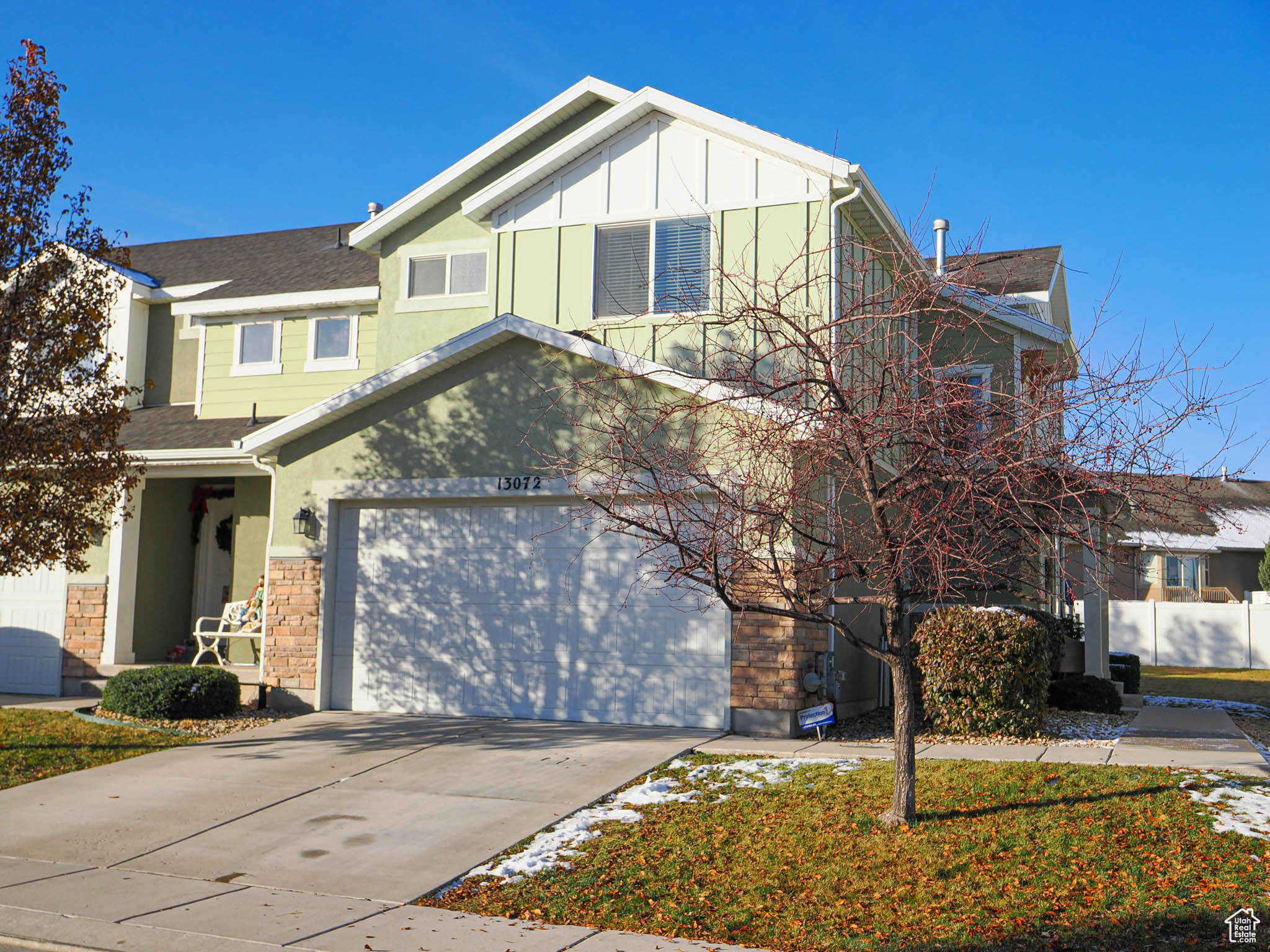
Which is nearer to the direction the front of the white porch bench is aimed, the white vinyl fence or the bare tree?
the bare tree

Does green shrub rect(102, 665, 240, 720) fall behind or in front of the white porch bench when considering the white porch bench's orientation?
in front

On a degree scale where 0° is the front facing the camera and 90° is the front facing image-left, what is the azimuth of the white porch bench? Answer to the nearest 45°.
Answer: approximately 45°

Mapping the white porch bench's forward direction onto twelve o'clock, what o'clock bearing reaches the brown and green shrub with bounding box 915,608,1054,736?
The brown and green shrub is roughly at 9 o'clock from the white porch bench.

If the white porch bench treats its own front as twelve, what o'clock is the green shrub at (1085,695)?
The green shrub is roughly at 8 o'clock from the white porch bench.

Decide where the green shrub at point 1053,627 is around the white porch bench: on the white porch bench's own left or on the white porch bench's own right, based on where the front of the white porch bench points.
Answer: on the white porch bench's own left
